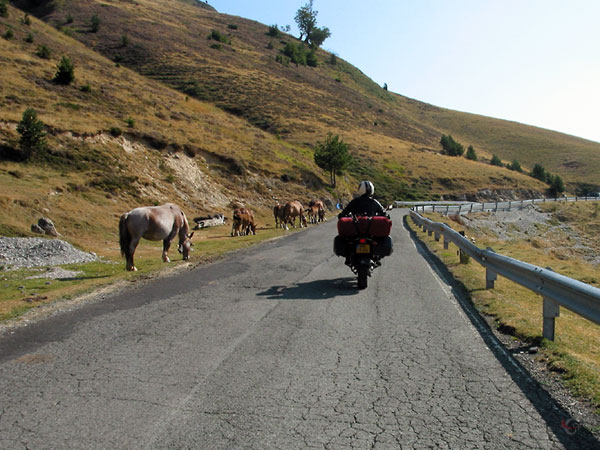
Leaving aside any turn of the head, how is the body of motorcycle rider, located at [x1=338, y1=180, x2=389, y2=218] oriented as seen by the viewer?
away from the camera

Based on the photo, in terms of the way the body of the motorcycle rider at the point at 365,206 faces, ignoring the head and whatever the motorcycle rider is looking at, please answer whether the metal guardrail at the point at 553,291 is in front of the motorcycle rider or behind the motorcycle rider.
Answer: behind

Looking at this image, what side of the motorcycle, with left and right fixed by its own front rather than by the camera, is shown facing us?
back

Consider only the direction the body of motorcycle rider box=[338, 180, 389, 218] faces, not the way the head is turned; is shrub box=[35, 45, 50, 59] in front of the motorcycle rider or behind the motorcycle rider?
in front

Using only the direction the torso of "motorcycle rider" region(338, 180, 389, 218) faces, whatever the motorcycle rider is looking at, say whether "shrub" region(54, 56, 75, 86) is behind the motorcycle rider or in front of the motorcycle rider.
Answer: in front

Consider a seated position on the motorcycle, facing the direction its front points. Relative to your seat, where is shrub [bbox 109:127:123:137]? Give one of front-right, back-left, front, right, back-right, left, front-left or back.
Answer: front-left

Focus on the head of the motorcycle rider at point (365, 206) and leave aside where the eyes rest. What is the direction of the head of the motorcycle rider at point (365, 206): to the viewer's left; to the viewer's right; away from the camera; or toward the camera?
away from the camera

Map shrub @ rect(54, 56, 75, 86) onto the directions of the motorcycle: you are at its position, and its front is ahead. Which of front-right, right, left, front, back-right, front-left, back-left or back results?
front-left
